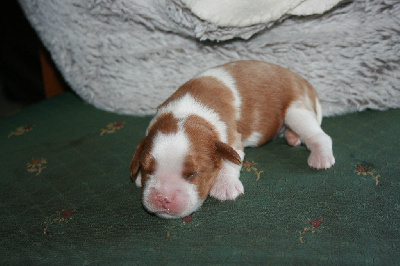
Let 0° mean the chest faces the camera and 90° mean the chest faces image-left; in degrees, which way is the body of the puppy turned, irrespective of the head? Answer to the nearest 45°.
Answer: approximately 45°

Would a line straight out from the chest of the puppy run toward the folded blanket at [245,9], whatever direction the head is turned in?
no
